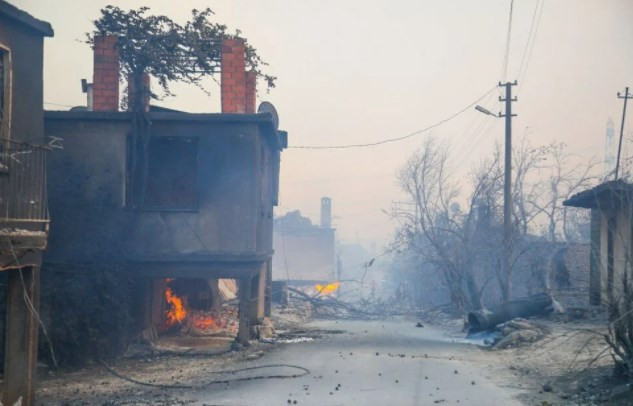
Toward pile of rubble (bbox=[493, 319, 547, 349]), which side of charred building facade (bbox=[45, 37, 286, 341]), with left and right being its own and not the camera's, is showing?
left

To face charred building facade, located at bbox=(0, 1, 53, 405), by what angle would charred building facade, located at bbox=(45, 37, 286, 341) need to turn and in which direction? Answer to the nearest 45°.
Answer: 0° — it already faces it

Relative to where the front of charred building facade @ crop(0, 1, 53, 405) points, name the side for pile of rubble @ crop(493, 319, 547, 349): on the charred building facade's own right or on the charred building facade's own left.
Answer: on the charred building facade's own left

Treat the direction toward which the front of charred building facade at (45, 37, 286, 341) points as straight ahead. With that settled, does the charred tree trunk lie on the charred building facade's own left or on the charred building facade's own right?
on the charred building facade's own left

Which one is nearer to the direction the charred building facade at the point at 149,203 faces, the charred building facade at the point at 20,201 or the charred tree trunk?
the charred building facade

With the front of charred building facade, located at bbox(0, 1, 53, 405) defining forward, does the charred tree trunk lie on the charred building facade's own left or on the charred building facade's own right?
on the charred building facade's own left

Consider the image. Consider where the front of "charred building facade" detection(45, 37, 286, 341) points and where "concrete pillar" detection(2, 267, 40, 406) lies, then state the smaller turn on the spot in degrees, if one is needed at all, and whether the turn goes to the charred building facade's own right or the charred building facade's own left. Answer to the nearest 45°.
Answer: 0° — it already faces it

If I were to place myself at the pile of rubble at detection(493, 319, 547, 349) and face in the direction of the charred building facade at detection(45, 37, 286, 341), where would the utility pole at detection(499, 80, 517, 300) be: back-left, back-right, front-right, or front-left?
back-right

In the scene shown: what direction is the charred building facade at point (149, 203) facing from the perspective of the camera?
toward the camera

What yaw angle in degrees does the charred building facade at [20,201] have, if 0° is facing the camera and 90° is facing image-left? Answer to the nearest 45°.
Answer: approximately 315°

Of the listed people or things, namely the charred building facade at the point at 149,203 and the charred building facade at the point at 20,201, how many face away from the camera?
0

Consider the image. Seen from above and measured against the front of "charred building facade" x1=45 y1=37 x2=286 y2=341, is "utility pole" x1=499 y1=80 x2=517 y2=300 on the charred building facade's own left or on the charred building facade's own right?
on the charred building facade's own left
